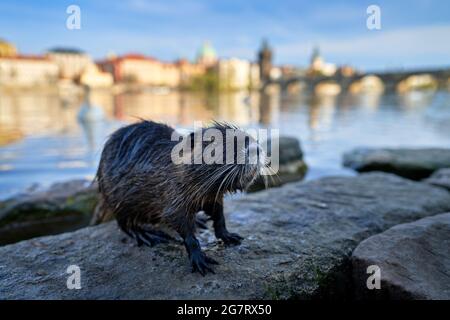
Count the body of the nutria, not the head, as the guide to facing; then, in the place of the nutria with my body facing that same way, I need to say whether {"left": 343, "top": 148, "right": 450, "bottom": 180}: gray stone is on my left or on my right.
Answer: on my left

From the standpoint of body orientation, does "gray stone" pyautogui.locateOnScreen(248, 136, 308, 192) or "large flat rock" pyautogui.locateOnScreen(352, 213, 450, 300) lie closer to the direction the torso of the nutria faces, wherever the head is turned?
the large flat rock

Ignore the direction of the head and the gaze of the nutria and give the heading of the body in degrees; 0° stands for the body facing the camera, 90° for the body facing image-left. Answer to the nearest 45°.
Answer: approximately 315°

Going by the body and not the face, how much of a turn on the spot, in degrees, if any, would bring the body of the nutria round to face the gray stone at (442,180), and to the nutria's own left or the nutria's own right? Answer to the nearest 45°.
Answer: approximately 90° to the nutria's own left

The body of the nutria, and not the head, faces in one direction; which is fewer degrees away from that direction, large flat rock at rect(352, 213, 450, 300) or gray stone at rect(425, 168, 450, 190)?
the large flat rock

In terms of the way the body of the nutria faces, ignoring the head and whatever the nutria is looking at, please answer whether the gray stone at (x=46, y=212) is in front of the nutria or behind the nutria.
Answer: behind

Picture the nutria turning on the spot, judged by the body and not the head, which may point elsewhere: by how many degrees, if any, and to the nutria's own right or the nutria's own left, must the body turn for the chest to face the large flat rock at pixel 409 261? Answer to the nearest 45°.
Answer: approximately 45° to the nutria's own left
